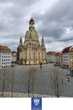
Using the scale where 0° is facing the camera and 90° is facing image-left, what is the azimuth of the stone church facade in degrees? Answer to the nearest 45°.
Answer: approximately 0°
